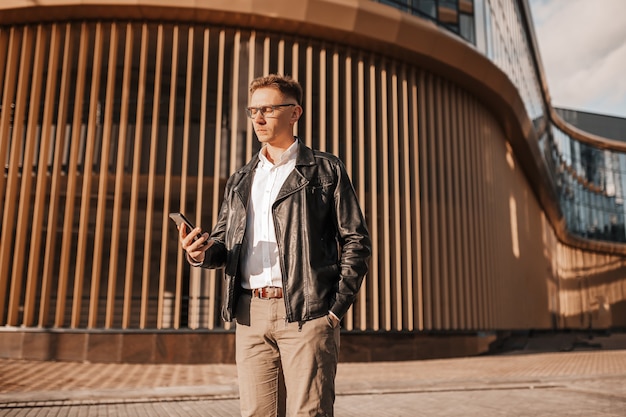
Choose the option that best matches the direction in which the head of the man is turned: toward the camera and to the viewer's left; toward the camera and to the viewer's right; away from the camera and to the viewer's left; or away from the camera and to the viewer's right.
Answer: toward the camera and to the viewer's left

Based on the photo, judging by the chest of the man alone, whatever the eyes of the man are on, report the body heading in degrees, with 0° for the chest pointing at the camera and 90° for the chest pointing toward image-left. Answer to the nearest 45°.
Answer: approximately 45°

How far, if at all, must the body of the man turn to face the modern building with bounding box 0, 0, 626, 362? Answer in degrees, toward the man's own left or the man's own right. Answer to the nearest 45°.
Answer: approximately 135° to the man's own right
